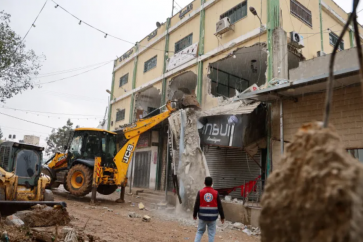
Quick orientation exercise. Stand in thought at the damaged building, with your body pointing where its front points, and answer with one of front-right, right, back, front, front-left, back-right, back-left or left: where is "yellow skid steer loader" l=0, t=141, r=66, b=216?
front

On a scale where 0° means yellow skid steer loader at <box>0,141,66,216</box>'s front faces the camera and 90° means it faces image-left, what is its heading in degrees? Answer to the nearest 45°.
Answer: approximately 315°

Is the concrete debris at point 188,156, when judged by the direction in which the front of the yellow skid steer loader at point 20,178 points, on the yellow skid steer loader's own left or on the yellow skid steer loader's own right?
on the yellow skid steer loader's own left

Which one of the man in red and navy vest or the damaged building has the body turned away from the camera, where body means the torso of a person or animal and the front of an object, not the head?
the man in red and navy vest

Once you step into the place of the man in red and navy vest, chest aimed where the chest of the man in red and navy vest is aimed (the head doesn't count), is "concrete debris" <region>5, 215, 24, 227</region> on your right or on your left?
on your left

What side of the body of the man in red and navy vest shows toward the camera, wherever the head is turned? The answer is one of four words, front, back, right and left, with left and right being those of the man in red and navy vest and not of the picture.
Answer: back

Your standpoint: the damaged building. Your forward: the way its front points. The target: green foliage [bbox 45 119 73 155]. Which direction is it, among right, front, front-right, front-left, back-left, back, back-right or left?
right

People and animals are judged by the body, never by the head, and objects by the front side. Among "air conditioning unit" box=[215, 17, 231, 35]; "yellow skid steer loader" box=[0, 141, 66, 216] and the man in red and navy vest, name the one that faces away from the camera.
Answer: the man in red and navy vest

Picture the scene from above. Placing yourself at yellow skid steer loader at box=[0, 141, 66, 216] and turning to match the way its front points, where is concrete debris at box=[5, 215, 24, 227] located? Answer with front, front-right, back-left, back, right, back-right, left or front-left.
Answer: front-right

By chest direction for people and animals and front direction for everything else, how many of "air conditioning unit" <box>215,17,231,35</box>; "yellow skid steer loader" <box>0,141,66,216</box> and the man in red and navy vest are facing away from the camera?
1

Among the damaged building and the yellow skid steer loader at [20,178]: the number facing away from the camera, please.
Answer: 0
